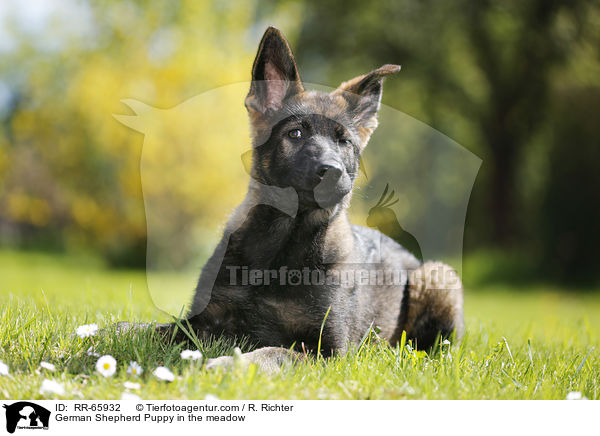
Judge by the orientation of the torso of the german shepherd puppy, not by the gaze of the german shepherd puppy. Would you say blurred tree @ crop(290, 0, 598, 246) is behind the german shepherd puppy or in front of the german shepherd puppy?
behind

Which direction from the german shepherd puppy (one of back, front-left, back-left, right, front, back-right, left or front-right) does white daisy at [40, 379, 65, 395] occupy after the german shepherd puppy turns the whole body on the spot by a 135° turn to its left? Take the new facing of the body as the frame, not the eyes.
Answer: back-right

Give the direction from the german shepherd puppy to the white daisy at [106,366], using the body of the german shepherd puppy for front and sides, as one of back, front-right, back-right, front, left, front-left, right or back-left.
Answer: front

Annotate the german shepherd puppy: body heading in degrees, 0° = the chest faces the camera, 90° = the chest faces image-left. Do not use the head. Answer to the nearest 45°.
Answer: approximately 45°

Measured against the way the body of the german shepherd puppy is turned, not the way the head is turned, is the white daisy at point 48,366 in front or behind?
in front

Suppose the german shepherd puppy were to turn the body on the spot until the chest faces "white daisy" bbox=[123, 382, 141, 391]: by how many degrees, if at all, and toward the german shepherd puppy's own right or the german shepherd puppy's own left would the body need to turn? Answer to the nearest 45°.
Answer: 0° — it already faces it

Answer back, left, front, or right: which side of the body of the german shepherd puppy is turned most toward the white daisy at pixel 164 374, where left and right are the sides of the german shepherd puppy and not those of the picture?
front
